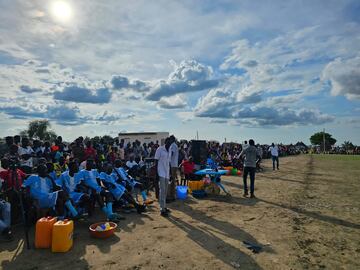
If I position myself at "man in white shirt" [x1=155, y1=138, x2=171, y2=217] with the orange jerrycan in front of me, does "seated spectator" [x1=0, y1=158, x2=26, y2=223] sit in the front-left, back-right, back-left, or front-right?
front-right

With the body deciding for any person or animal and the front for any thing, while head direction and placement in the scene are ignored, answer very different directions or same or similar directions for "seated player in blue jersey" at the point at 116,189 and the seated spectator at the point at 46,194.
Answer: same or similar directions

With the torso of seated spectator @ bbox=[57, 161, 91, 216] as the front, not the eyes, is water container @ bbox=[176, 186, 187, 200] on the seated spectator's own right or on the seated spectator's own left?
on the seated spectator's own left

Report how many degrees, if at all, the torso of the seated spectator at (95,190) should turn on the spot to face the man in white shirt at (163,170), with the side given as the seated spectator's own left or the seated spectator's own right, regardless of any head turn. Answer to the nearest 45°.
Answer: approximately 45° to the seated spectator's own left

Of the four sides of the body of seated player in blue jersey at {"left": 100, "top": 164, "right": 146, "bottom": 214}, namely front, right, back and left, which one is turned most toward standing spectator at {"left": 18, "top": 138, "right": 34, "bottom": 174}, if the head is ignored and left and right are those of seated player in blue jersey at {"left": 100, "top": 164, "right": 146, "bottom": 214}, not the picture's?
back

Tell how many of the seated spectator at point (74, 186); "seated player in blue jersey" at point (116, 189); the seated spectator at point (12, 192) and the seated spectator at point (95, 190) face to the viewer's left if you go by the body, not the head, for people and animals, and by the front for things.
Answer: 0

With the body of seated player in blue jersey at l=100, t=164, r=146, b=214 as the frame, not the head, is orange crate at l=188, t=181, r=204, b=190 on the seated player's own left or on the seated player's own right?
on the seated player's own left

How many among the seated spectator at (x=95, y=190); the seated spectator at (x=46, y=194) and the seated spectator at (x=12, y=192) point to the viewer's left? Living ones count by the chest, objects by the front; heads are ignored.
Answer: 0

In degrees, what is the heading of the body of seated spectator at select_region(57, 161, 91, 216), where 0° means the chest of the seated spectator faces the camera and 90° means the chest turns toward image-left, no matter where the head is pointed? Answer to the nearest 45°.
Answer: approximately 315°

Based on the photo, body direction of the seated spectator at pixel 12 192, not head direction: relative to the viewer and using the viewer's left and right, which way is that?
facing the viewer and to the right of the viewer

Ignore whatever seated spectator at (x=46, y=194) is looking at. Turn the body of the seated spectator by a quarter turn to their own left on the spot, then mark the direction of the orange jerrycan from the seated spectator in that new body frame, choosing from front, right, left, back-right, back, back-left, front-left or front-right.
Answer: back-right

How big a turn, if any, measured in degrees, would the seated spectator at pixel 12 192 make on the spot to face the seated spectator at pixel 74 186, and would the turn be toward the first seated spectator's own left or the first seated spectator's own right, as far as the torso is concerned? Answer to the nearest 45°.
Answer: approximately 45° to the first seated spectator's own left

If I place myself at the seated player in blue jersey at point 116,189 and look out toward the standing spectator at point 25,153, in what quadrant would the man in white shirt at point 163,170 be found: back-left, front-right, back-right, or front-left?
back-right
